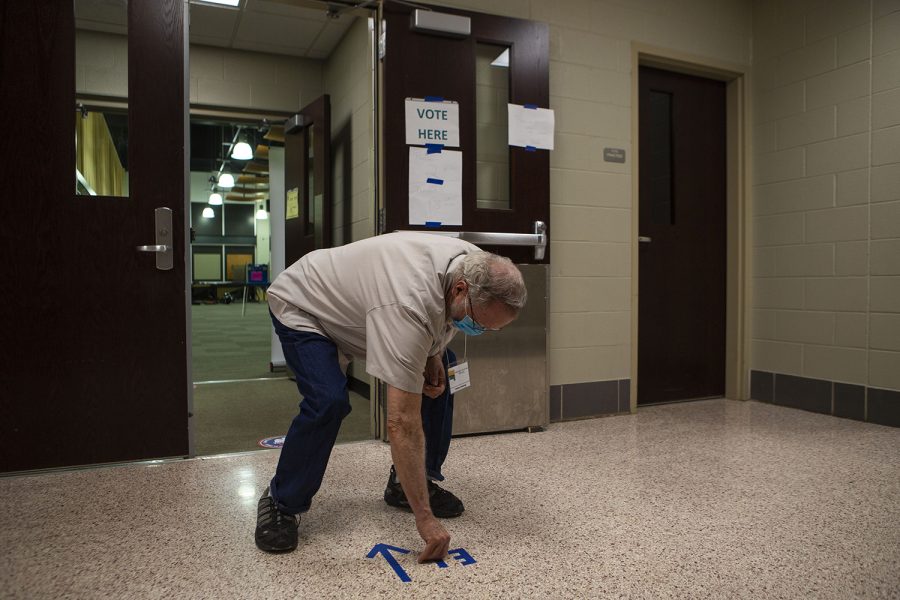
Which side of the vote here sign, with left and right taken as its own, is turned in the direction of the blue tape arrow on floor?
front

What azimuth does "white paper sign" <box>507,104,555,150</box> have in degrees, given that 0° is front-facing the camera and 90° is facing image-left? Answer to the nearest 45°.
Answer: approximately 0°

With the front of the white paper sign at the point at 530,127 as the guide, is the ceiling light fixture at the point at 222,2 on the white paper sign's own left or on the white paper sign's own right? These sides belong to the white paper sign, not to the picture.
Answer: on the white paper sign's own right

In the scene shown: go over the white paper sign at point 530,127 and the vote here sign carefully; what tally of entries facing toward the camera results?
2

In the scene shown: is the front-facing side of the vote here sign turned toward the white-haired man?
yes

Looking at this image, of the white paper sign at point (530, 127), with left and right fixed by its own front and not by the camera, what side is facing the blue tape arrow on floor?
front

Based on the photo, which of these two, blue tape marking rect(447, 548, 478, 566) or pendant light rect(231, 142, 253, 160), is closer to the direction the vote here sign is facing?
the blue tape marking
